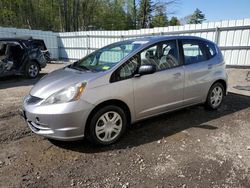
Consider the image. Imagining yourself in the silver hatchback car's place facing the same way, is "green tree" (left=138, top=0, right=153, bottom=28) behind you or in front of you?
behind

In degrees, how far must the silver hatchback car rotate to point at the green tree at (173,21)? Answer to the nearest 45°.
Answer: approximately 135° to its right

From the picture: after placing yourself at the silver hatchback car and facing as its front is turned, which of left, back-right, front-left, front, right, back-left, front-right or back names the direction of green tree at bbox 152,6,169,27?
back-right

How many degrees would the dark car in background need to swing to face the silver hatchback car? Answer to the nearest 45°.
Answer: approximately 90° to its left
